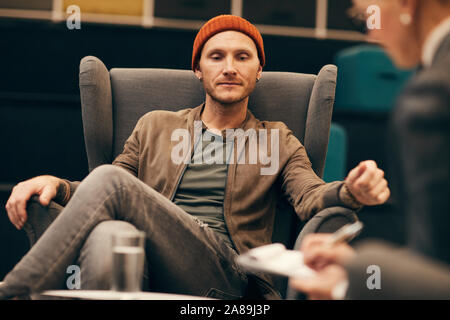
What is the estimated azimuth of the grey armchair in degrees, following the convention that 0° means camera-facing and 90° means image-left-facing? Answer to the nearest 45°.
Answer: approximately 0°

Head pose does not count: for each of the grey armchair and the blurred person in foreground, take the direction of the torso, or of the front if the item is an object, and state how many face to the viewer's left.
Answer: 1

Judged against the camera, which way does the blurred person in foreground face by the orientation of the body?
to the viewer's left

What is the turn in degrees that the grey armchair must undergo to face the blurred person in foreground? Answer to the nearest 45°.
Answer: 0° — it already faces them

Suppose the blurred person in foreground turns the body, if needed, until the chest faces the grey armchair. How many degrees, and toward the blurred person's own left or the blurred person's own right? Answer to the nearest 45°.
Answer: approximately 45° to the blurred person's own right
